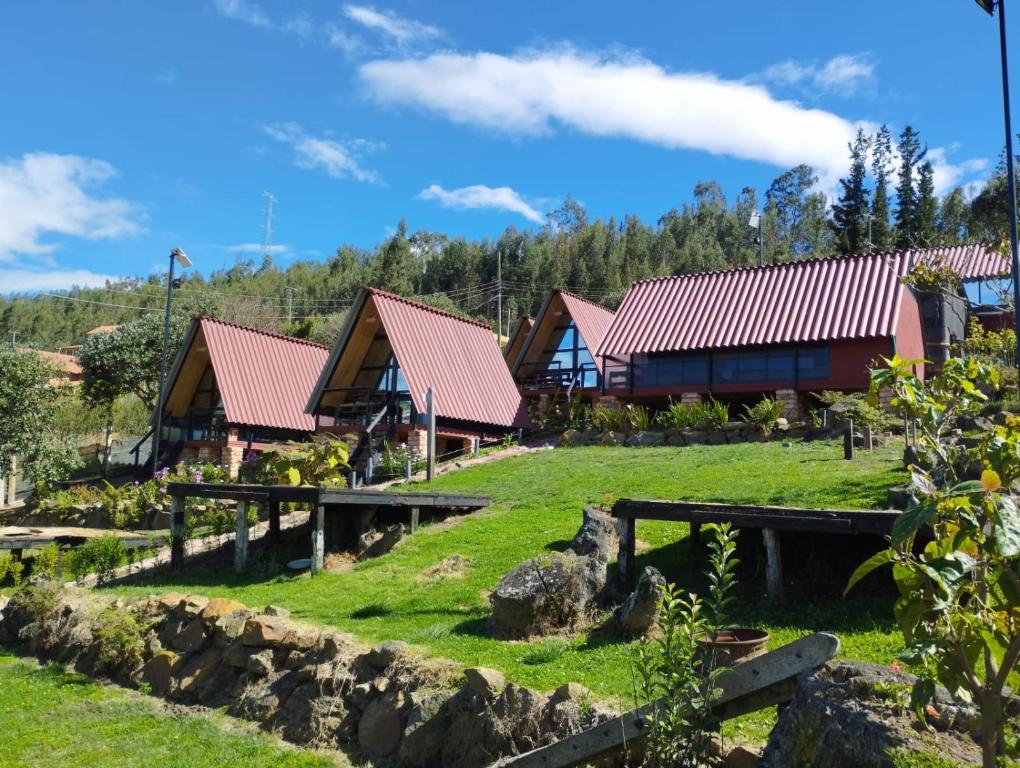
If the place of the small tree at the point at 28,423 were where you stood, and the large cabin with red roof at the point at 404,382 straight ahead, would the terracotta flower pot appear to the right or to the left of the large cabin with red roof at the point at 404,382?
right

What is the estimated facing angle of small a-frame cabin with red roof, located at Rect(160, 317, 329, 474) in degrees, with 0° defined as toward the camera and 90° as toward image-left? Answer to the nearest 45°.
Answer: approximately 45°

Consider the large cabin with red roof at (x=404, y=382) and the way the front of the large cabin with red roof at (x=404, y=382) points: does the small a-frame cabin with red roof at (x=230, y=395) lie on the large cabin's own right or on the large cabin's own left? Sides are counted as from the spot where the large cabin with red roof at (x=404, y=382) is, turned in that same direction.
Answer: on the large cabin's own right

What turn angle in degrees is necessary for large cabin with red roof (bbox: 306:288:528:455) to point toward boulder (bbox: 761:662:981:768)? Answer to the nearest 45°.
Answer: approximately 45° to its left

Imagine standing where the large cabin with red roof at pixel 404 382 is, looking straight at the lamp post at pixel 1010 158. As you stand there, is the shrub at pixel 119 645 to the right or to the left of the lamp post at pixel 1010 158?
right

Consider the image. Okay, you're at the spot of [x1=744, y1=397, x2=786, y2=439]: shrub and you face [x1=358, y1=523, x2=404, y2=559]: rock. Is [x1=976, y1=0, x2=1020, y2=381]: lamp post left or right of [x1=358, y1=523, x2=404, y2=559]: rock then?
left

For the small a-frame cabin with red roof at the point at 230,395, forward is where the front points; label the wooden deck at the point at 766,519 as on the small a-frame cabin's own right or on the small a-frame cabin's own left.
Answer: on the small a-frame cabin's own left

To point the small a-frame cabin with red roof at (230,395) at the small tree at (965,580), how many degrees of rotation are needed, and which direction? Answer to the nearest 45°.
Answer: approximately 45° to its left
